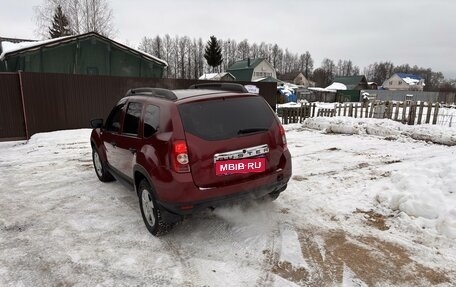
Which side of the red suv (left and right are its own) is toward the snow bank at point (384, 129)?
right

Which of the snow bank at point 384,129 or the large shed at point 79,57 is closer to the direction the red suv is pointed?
the large shed

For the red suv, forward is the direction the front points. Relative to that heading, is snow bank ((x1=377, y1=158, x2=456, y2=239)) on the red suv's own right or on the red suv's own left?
on the red suv's own right

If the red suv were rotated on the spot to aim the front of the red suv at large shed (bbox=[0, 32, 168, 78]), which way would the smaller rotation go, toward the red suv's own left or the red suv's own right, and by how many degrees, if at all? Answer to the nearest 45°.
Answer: approximately 45° to the red suv's own right

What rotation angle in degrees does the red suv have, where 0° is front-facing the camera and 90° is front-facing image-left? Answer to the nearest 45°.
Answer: approximately 135°

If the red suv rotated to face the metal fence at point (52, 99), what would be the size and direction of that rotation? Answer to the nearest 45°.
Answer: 0° — it already faces it

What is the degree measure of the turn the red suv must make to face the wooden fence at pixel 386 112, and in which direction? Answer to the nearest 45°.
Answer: approximately 90° to its right

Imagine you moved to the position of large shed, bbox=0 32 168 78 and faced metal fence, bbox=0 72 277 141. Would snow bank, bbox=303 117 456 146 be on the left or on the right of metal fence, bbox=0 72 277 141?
left

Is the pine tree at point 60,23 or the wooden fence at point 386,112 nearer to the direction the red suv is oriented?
the pine tree

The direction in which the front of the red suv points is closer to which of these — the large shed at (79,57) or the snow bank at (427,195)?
the large shed
